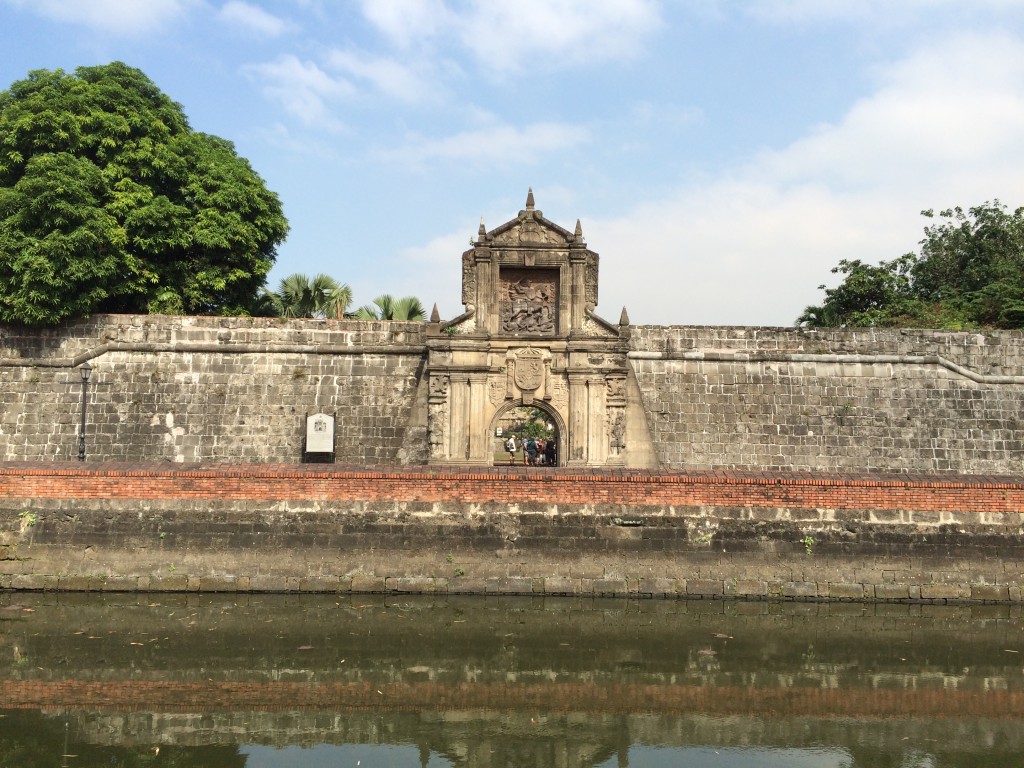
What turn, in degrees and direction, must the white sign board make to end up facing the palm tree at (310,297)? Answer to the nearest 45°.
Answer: approximately 180°

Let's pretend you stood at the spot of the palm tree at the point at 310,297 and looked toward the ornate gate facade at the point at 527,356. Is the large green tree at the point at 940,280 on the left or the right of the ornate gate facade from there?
left

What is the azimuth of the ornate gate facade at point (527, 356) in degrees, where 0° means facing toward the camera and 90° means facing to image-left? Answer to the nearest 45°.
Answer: approximately 0°

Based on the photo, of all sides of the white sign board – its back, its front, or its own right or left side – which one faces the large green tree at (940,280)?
left

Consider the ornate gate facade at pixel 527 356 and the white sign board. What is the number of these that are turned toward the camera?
2

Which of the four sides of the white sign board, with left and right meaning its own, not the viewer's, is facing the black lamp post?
right

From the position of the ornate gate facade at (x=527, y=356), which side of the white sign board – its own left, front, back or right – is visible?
left

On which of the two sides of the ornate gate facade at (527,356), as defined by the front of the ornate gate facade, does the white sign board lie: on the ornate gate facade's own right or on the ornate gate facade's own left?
on the ornate gate facade's own right

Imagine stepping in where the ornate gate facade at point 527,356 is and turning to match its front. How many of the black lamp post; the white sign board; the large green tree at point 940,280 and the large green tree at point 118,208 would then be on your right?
3

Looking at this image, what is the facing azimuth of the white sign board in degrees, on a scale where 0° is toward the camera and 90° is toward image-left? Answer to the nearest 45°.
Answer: approximately 0°

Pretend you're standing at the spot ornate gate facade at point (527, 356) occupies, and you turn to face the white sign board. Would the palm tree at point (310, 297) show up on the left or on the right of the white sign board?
right

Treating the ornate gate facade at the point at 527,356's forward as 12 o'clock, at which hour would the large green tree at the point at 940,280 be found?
The large green tree is roughly at 8 o'clock from the ornate gate facade.

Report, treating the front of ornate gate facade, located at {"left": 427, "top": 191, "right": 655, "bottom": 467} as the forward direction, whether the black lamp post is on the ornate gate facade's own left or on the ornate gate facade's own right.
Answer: on the ornate gate facade's own right
